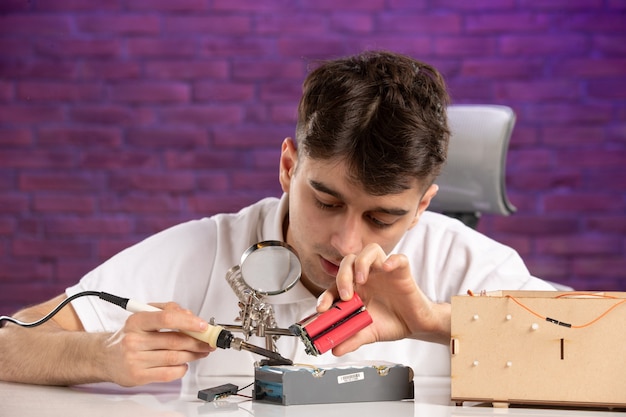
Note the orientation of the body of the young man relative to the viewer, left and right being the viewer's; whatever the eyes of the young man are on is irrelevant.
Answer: facing the viewer
